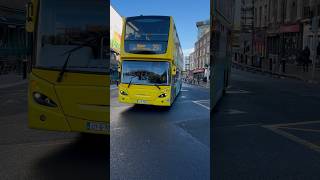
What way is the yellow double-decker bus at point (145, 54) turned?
toward the camera
